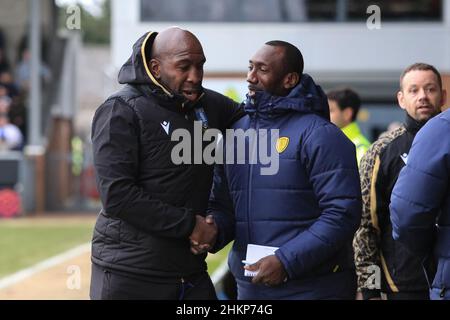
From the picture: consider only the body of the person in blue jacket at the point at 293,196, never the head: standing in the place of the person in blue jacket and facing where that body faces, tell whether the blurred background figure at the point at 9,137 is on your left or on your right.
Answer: on your right

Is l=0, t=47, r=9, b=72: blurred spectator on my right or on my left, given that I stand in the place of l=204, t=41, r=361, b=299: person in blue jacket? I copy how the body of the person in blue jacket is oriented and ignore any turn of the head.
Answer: on my right

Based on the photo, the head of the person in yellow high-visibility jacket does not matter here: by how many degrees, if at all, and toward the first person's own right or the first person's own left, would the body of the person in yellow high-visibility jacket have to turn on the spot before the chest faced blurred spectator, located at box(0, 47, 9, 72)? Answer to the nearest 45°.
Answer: approximately 45° to the first person's own right

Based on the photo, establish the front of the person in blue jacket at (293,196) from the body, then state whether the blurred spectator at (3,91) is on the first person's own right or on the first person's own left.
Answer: on the first person's own right

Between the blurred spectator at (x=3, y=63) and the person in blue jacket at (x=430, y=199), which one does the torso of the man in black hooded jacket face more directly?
the person in blue jacket

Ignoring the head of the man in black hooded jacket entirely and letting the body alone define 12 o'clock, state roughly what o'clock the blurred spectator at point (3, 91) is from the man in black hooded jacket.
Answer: The blurred spectator is roughly at 7 o'clock from the man in black hooded jacket.

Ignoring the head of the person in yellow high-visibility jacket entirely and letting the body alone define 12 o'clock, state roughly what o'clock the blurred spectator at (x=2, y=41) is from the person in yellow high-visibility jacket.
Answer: The blurred spectator is roughly at 2 o'clock from the person in yellow high-visibility jacket.

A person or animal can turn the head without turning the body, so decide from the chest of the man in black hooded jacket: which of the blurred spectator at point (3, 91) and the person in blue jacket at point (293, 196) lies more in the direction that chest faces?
the person in blue jacket
